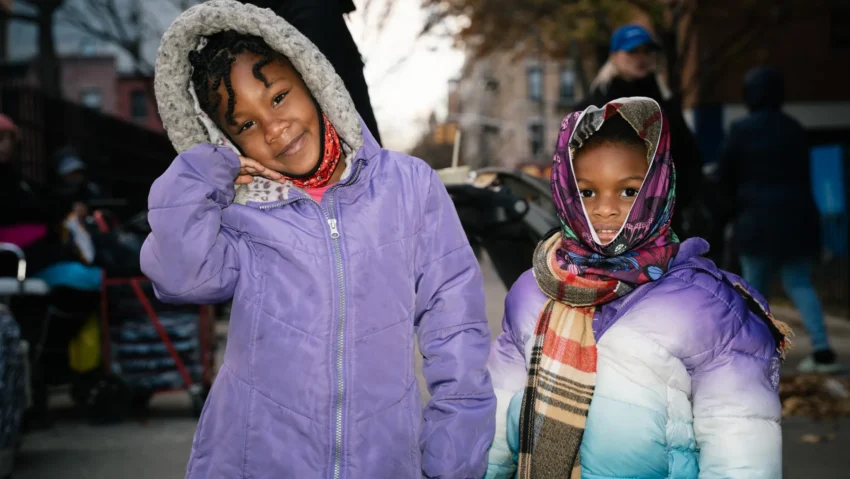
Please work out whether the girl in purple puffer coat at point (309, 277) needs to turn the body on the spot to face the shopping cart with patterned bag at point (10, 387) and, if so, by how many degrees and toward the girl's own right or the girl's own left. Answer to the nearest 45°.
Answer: approximately 135° to the girl's own right

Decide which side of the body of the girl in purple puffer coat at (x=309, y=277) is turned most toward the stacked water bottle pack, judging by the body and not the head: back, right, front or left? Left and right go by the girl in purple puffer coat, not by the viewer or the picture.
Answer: back

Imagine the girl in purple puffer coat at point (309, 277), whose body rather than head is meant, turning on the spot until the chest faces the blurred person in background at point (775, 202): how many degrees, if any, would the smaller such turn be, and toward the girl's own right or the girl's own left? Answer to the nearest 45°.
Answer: approximately 135° to the girl's own left

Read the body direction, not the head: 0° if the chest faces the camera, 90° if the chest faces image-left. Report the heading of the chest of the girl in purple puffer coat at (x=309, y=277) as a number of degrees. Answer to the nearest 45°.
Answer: approximately 0°

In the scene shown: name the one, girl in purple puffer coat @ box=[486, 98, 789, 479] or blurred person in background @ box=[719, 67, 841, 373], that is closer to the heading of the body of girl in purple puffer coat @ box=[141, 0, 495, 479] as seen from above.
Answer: the girl in purple puffer coat

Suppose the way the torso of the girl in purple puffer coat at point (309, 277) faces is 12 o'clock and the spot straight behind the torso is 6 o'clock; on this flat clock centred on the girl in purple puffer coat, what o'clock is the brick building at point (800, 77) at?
The brick building is roughly at 7 o'clock from the girl in purple puffer coat.

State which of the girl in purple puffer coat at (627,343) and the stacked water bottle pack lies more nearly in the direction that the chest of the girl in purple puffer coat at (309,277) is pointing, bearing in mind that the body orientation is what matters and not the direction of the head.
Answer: the girl in purple puffer coat

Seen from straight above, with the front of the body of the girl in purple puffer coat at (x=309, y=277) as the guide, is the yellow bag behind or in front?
behind

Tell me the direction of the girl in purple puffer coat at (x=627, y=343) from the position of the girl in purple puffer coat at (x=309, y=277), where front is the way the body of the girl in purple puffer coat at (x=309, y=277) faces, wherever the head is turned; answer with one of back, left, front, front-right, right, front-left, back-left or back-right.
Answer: left

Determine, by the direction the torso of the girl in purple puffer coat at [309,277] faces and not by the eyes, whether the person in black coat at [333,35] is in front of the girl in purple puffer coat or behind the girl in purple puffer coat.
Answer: behind

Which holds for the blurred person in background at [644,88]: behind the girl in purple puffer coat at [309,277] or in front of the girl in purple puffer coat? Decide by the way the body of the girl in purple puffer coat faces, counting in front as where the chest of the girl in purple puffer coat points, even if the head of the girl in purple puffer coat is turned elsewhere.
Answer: behind

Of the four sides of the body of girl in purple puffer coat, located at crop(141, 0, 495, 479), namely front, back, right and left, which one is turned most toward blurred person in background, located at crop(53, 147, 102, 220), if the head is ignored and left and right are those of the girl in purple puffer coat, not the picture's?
back
